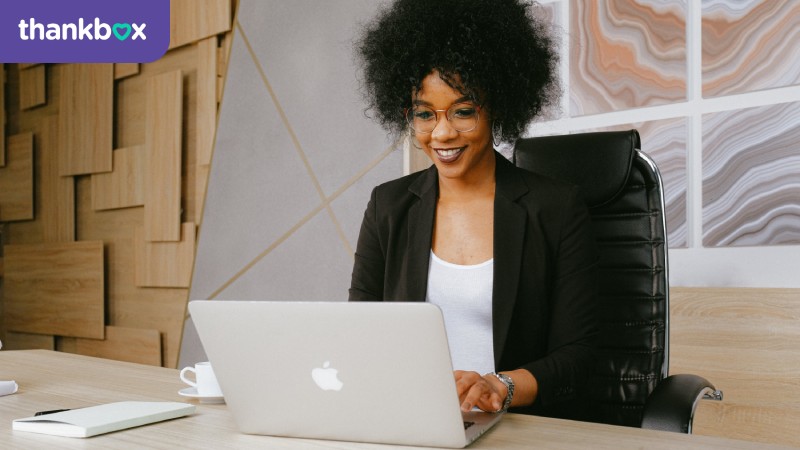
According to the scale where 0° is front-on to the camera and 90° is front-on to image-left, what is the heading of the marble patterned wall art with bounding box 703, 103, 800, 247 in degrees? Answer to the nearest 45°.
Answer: approximately 45°

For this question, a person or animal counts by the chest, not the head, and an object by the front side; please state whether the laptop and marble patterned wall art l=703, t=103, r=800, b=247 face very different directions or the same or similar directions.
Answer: very different directions

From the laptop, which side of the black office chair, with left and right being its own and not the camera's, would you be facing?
front

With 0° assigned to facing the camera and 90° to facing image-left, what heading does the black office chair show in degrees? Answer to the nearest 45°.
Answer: approximately 45°

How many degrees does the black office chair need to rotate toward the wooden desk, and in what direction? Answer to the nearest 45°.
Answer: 0° — it already faces it

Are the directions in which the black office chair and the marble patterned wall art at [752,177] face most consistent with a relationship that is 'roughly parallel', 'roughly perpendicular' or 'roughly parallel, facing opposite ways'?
roughly parallel

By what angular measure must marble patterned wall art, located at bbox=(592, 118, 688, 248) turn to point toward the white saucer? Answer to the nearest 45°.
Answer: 0° — it already faces it

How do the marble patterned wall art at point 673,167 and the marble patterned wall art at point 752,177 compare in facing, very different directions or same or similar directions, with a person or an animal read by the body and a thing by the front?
same or similar directions

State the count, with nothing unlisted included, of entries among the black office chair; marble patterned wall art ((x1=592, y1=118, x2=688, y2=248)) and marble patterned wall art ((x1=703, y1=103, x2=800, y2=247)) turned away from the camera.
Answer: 0

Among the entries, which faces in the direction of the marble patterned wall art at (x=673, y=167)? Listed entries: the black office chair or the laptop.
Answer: the laptop

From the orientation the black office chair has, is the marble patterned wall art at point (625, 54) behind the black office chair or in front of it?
behind

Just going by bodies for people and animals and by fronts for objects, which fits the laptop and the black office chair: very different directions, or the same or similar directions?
very different directions

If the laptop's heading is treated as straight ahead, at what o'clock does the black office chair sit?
The black office chair is roughly at 12 o'clock from the laptop.

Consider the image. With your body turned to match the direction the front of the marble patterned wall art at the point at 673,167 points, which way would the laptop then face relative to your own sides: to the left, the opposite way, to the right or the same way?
the opposite way

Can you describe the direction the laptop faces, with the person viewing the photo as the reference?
facing away from the viewer and to the right of the viewer
